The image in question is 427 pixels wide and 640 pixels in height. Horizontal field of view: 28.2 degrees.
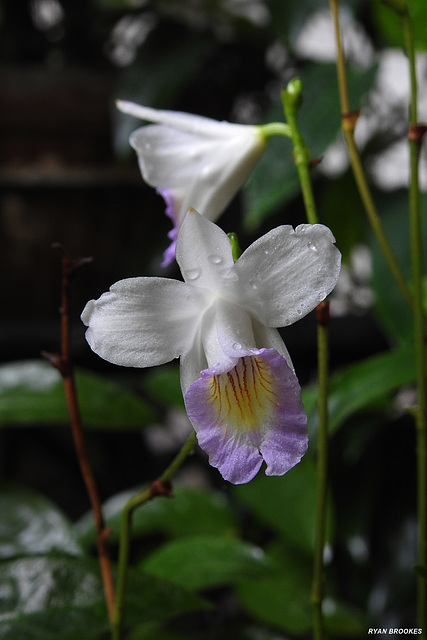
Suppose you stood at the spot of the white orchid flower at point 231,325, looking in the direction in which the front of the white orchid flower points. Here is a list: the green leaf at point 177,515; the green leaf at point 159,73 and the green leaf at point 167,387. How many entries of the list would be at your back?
3

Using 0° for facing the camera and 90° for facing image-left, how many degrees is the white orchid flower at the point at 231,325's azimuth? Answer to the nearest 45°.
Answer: approximately 0°

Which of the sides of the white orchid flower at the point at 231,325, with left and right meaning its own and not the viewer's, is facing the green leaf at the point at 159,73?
back

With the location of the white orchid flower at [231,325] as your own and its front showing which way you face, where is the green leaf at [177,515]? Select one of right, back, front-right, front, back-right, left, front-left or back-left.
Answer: back
